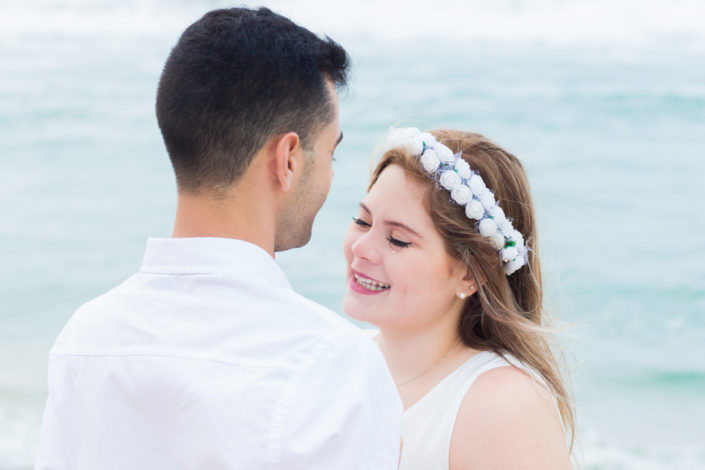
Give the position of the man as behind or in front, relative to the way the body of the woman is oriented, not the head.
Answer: in front

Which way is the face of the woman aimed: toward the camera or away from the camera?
toward the camera

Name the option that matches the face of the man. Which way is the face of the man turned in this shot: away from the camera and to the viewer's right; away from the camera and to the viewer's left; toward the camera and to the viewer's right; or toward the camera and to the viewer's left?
away from the camera and to the viewer's right
